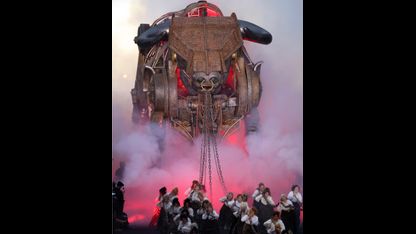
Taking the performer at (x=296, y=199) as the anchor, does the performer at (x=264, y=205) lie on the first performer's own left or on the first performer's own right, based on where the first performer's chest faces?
on the first performer's own right

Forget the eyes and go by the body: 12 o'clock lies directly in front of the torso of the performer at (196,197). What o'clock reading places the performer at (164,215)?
the performer at (164,215) is roughly at 3 o'clock from the performer at (196,197).

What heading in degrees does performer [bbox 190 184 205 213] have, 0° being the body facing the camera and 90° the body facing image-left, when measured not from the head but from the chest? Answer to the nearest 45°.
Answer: approximately 0°

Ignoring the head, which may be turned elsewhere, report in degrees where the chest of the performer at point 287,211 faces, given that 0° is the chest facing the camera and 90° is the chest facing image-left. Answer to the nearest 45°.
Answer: approximately 45°
